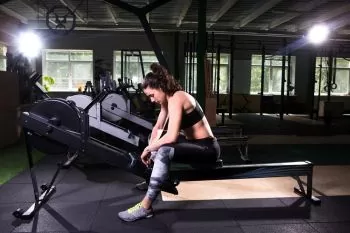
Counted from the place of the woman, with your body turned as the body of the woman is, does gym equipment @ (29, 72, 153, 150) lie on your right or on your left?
on your right

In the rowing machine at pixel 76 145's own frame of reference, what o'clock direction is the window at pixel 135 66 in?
The window is roughly at 3 o'clock from the rowing machine.

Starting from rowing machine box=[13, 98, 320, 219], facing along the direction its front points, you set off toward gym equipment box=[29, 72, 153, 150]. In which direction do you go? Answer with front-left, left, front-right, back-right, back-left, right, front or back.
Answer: right

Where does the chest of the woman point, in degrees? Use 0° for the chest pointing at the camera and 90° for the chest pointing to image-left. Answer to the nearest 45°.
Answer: approximately 90°

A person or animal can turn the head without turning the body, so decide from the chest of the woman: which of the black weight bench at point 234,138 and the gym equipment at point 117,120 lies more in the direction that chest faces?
the gym equipment

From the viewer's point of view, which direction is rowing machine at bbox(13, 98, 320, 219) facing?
to the viewer's left

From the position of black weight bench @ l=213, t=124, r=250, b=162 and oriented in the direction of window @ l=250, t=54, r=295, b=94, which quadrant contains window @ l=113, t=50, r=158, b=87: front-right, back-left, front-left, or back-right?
front-left
